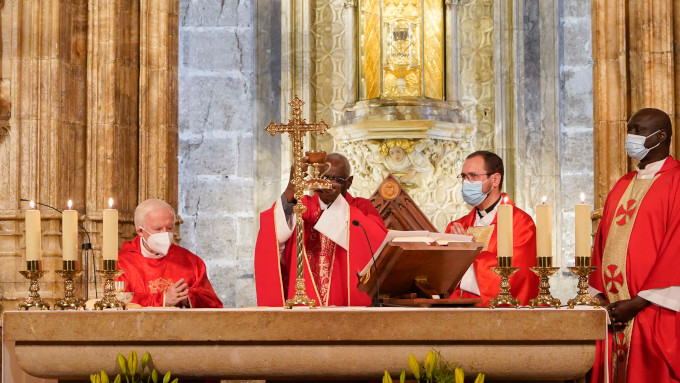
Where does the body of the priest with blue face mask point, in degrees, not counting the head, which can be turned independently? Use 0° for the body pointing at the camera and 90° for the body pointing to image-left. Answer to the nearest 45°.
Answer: approximately 45°

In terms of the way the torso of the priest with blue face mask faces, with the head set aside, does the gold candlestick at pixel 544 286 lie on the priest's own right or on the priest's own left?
on the priest's own left

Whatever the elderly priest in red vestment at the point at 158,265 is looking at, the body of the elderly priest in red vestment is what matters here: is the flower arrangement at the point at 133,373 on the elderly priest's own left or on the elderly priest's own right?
on the elderly priest's own right

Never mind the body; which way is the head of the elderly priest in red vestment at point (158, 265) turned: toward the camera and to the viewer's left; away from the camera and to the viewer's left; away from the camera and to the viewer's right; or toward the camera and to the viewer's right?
toward the camera and to the viewer's right

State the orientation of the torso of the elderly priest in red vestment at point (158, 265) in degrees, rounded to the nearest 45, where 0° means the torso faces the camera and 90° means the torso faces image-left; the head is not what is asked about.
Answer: approximately 315°

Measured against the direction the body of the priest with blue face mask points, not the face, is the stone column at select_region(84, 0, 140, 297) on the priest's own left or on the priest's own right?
on the priest's own right

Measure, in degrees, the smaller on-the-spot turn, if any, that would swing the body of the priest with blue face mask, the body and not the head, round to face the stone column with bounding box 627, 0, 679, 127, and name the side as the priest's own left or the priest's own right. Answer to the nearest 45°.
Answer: approximately 180°
